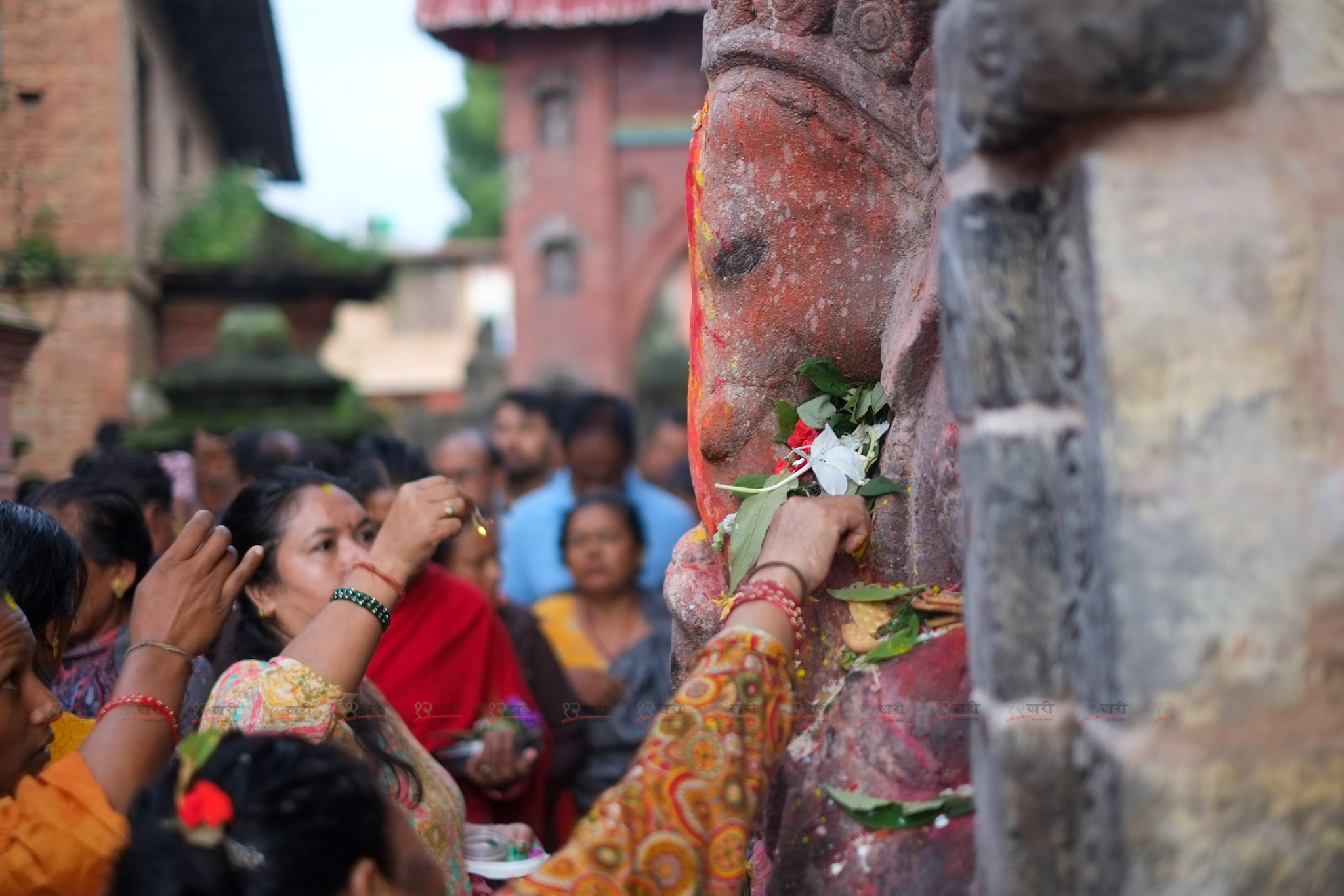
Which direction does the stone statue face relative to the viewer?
to the viewer's left

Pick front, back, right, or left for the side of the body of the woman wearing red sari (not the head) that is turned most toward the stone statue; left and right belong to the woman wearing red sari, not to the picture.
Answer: front

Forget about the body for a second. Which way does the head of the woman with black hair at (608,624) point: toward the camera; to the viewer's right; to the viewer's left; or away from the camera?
toward the camera

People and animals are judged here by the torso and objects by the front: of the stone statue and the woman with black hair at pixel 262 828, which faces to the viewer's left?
the stone statue

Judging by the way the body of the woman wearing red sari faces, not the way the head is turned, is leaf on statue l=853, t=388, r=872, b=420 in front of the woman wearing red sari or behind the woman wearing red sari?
in front

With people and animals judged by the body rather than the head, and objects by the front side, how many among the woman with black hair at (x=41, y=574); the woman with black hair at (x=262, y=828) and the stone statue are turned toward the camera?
0

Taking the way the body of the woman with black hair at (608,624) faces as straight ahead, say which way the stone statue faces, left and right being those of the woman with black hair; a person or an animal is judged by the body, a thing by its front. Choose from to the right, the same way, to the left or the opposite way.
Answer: to the right

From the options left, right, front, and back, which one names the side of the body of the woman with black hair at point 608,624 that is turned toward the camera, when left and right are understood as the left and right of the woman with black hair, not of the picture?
front

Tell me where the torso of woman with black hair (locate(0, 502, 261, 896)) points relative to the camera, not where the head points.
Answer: to the viewer's right

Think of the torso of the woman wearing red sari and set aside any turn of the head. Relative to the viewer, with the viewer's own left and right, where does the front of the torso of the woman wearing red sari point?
facing the viewer and to the right of the viewer

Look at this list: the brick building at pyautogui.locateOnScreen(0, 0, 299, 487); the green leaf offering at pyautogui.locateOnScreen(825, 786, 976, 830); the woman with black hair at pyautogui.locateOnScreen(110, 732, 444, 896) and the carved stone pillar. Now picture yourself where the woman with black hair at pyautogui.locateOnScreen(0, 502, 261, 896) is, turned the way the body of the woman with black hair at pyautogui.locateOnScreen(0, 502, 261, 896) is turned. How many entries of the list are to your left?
1

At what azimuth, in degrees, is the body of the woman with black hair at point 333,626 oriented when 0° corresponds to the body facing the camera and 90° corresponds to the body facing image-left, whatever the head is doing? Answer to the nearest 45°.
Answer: approximately 315°

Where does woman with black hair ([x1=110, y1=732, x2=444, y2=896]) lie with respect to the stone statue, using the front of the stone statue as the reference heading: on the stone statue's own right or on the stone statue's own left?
on the stone statue's own left
